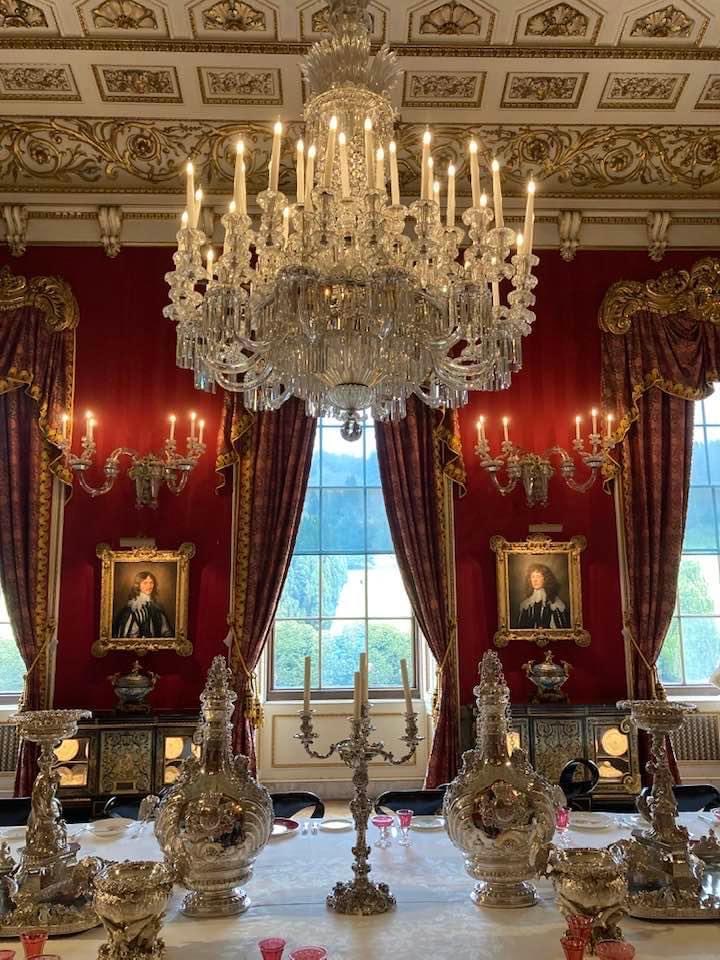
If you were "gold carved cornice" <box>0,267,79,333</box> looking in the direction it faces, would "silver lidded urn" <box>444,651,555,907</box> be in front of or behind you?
in front

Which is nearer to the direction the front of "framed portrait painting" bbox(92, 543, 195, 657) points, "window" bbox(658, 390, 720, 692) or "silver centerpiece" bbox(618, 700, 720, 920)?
the silver centerpiece

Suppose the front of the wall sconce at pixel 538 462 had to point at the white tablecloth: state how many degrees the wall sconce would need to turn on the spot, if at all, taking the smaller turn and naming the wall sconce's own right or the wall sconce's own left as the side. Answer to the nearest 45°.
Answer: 0° — it already faces it

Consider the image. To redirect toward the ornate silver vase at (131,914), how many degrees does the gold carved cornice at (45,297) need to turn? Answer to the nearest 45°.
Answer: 0° — it already faces it

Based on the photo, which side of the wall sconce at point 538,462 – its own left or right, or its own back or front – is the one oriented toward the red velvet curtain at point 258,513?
right

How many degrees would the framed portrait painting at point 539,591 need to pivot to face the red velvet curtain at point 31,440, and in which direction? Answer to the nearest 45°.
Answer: approximately 90° to its right

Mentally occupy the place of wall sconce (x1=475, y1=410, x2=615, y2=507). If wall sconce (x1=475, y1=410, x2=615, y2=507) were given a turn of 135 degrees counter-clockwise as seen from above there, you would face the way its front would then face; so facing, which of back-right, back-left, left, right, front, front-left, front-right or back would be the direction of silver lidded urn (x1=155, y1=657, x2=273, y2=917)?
back-right

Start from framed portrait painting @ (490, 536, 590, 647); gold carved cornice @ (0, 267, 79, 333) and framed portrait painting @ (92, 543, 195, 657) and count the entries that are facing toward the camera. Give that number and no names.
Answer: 3

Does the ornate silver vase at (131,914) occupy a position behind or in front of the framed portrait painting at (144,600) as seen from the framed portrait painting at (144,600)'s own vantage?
in front

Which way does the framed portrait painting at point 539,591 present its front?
toward the camera

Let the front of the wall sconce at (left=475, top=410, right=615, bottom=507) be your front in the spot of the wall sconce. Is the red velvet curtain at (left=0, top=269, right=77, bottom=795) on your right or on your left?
on your right

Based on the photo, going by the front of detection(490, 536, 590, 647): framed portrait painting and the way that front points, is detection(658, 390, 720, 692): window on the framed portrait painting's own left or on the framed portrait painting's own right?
on the framed portrait painting's own left

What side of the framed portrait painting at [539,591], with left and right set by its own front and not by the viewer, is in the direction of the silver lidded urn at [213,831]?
front

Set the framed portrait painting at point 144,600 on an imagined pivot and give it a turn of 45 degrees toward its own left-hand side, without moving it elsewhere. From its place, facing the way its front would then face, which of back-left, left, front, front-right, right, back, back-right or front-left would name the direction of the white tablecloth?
front-right

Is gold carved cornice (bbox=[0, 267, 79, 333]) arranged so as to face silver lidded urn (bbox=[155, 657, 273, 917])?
yes

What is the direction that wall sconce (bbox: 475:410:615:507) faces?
toward the camera

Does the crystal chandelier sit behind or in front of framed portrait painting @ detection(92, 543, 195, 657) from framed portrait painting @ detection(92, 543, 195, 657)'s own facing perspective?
in front
